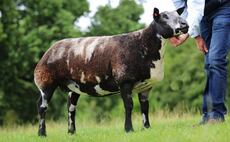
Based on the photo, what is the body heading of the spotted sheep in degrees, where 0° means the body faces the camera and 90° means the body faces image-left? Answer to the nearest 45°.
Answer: approximately 270°
